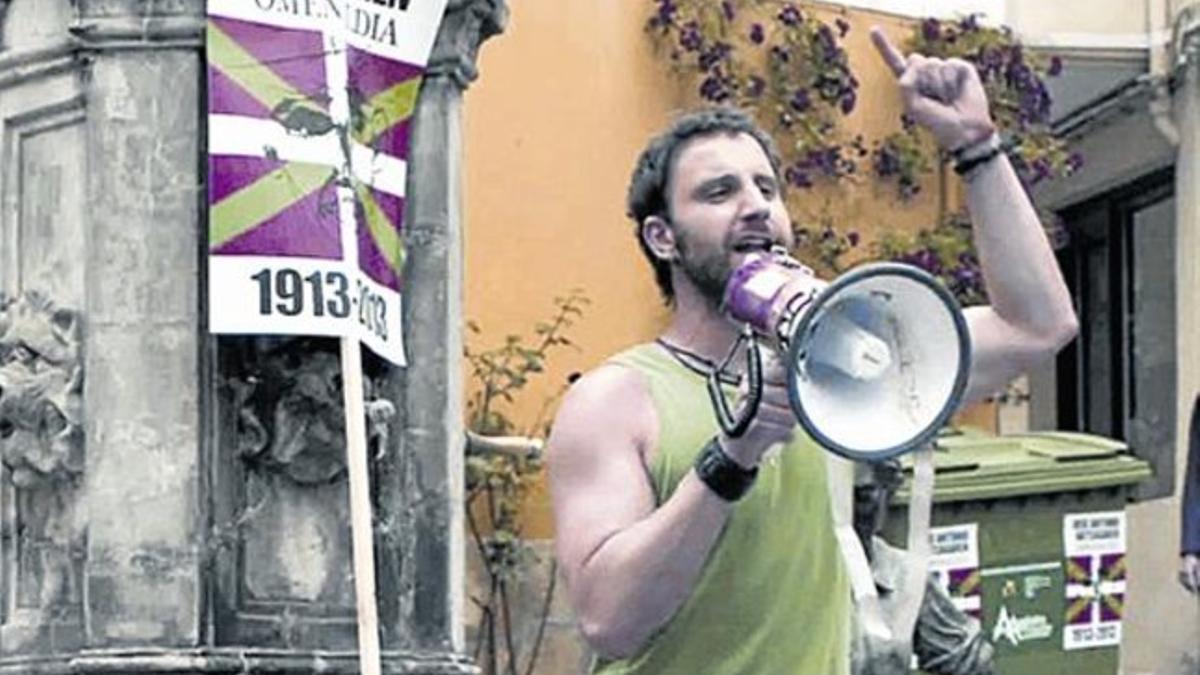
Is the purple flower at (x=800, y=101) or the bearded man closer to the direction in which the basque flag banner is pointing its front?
the bearded man

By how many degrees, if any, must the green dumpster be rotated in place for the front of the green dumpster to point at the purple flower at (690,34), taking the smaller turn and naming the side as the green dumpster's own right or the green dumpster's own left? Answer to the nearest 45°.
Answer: approximately 135° to the green dumpster's own right

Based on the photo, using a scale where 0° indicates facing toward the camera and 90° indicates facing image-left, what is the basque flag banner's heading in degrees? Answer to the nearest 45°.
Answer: approximately 0°

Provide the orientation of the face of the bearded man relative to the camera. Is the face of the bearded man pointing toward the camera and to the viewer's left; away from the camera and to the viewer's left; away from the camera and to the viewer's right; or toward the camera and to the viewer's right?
toward the camera and to the viewer's right

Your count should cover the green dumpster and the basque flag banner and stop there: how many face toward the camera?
2

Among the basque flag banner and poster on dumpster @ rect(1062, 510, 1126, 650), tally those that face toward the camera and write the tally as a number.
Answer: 2

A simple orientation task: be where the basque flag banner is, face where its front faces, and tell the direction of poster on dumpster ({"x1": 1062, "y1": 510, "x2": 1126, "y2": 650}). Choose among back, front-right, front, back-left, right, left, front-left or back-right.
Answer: back-left

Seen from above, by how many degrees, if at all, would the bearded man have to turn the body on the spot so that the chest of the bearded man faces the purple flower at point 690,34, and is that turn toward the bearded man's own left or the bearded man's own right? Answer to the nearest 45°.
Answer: approximately 135° to the bearded man's own left

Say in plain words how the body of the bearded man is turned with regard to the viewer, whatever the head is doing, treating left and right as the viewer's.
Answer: facing the viewer and to the right of the viewer
